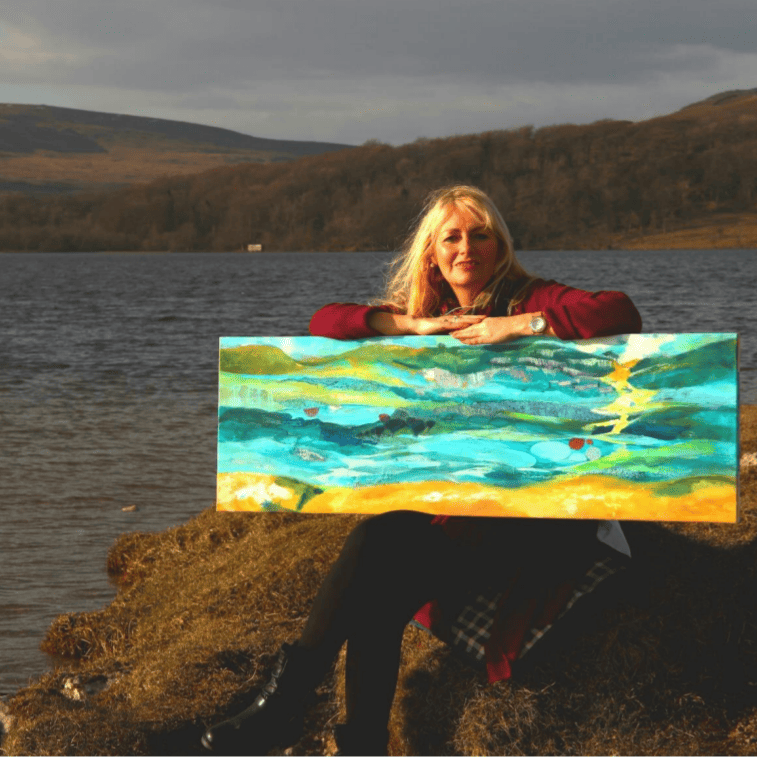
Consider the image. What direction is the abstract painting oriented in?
toward the camera

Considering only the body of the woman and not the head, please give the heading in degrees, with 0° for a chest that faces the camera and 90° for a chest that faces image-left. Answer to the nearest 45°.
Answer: approximately 45°

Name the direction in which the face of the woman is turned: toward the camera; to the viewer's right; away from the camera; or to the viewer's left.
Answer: toward the camera
